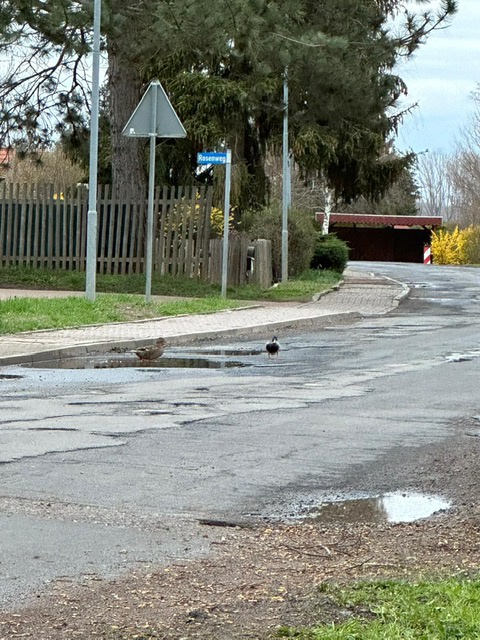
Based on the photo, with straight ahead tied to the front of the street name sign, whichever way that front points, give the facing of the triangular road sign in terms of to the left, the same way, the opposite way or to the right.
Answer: the opposite way

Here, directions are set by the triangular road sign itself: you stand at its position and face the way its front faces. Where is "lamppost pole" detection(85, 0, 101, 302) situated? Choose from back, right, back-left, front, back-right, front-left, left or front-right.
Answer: front-left

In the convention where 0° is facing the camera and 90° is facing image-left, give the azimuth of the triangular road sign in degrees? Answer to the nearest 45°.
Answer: approximately 180°

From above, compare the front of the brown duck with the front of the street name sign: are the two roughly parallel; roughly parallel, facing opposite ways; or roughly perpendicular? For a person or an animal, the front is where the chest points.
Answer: roughly perpendicular

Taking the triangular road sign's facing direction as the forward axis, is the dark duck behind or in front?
behind

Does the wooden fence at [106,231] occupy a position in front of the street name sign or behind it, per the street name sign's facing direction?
behind

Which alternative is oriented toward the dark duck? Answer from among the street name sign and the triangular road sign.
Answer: the street name sign

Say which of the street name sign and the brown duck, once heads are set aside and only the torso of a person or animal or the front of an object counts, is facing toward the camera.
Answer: the street name sign

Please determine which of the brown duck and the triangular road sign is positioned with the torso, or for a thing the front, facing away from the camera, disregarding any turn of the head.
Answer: the triangular road sign

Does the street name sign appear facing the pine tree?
no

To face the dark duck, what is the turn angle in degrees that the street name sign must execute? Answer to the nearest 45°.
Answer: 0° — it already faces it

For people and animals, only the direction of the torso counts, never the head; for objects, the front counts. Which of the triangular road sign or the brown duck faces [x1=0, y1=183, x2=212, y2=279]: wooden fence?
the triangular road sign

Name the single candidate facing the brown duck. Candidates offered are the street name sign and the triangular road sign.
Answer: the street name sign

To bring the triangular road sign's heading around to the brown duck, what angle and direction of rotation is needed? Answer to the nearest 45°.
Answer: approximately 180°

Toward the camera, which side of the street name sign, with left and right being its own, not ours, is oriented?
front
